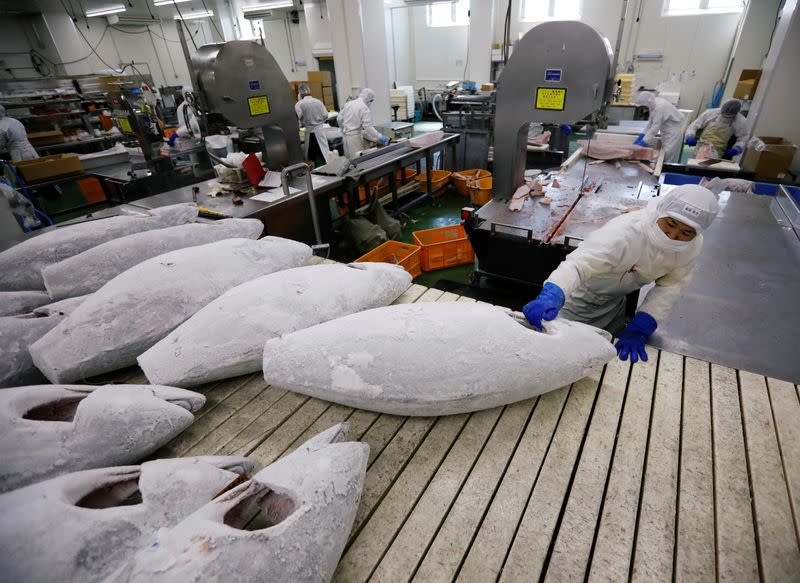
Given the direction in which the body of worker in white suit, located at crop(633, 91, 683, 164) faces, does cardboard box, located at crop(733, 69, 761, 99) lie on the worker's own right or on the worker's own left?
on the worker's own right

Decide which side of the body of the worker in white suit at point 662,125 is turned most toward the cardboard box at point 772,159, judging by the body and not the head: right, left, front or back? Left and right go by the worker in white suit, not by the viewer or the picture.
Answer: back

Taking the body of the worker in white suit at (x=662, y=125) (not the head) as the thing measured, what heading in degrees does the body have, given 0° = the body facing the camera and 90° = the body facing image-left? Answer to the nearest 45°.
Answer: approximately 90°

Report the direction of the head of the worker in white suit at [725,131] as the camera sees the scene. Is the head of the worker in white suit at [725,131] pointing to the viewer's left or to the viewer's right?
to the viewer's left

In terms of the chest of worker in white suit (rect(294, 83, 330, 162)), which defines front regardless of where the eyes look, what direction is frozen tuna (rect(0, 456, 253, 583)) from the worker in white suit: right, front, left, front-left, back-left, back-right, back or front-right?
back

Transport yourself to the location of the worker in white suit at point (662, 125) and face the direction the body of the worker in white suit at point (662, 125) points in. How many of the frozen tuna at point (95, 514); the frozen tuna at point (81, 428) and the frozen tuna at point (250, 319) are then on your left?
3

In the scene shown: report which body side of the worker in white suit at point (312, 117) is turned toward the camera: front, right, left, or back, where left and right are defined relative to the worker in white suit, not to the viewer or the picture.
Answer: back

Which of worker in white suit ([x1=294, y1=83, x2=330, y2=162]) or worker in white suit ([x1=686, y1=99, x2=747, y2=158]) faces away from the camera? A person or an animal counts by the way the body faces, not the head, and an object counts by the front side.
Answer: worker in white suit ([x1=294, y1=83, x2=330, y2=162])

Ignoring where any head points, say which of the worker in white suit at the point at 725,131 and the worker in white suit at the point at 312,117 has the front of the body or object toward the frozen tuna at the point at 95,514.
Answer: the worker in white suit at the point at 725,131
